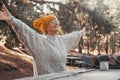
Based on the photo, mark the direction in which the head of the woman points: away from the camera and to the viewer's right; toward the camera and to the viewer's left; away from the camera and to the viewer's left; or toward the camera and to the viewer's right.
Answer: toward the camera and to the viewer's right

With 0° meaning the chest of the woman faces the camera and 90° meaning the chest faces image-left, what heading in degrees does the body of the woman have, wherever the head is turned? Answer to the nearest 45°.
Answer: approximately 315°
